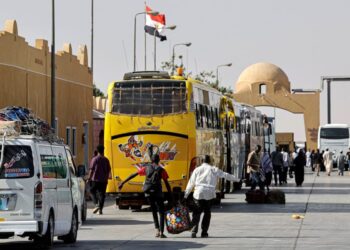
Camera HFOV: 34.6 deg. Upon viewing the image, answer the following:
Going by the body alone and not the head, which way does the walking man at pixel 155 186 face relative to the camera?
away from the camera

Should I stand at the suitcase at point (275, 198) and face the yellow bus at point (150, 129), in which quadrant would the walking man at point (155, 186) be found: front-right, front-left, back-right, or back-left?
front-left

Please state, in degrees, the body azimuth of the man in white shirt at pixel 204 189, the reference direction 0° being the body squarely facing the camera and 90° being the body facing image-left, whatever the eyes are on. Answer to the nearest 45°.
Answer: approximately 180°

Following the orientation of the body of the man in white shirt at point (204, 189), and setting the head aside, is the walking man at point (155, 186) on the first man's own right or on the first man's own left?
on the first man's own left

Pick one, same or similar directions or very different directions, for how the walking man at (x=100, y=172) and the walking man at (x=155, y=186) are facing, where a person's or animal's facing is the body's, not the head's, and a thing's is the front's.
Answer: same or similar directions
